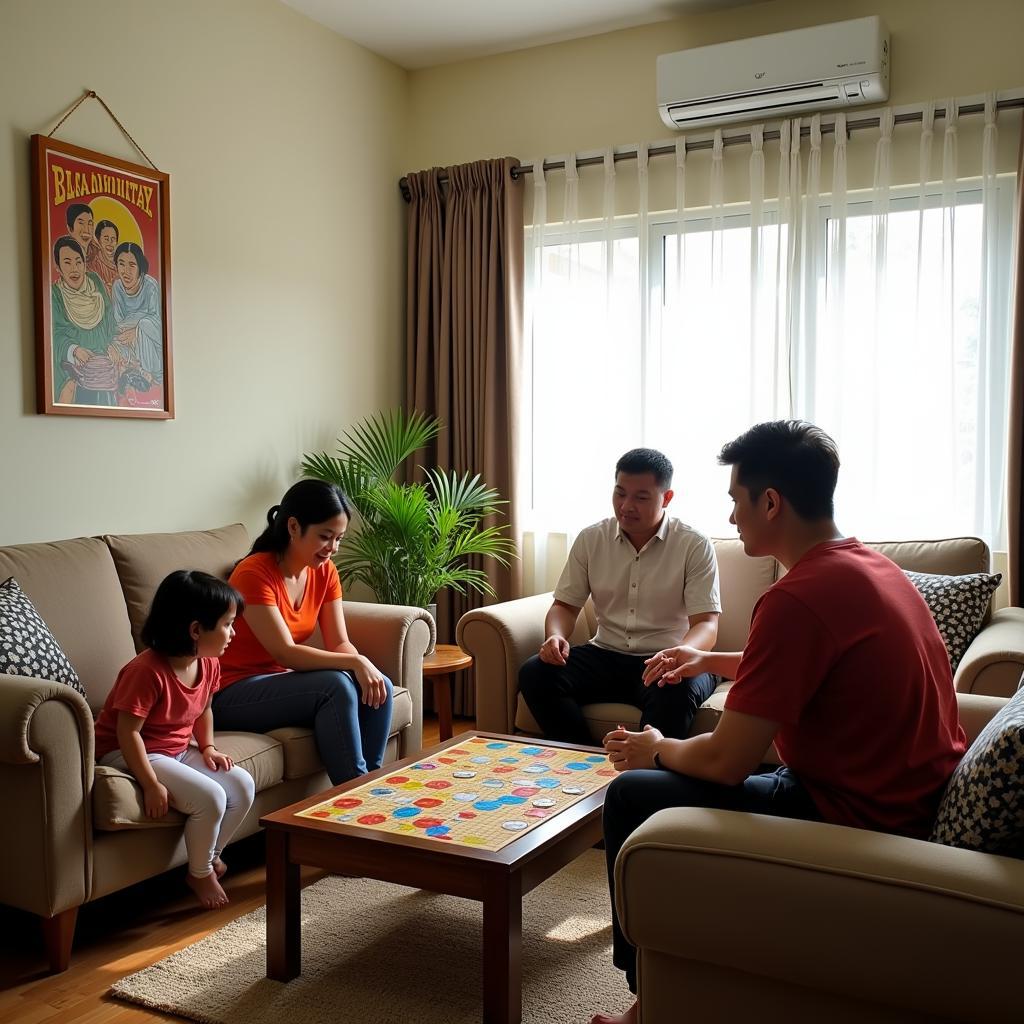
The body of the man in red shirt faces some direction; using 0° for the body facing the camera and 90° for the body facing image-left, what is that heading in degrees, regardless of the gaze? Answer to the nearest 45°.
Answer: approximately 135°

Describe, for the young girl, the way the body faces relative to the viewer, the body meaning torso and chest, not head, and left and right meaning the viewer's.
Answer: facing the viewer and to the right of the viewer

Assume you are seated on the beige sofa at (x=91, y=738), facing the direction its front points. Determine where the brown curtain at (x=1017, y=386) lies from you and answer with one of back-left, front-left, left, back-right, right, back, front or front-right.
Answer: front-left

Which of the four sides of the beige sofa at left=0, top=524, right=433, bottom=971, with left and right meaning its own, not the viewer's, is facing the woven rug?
front

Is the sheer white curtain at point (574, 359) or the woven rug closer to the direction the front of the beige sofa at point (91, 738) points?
the woven rug

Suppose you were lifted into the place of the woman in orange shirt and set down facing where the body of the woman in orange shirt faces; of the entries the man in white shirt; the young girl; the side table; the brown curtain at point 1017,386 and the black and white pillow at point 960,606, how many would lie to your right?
1

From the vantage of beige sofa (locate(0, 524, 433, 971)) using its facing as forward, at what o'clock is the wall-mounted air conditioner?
The wall-mounted air conditioner is roughly at 10 o'clock from the beige sofa.

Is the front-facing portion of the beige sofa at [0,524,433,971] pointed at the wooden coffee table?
yes

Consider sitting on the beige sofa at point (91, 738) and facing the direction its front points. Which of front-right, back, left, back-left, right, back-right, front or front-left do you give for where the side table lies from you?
left

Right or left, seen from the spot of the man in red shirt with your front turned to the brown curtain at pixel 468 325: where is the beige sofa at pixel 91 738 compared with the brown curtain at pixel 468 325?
left

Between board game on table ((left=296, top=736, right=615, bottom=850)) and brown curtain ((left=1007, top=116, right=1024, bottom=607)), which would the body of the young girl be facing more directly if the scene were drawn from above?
the board game on table

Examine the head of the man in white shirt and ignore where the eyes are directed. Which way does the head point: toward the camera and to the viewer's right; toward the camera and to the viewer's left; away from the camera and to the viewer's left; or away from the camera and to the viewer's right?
toward the camera and to the viewer's left

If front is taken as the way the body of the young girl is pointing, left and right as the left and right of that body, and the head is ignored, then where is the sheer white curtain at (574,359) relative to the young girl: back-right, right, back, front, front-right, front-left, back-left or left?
left

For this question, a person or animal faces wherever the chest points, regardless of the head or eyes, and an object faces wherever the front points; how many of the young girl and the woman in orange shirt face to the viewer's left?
0
